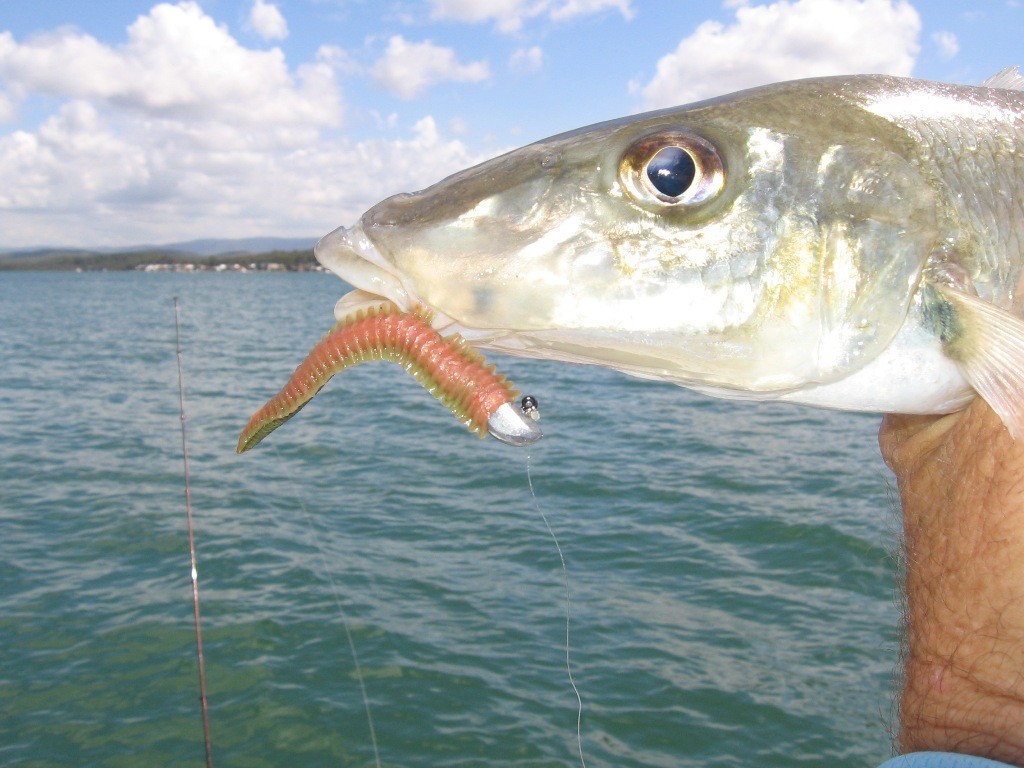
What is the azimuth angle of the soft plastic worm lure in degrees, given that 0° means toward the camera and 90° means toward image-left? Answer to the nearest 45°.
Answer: approximately 270°

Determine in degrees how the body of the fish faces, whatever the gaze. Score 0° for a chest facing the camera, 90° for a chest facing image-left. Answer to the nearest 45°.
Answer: approximately 90°
